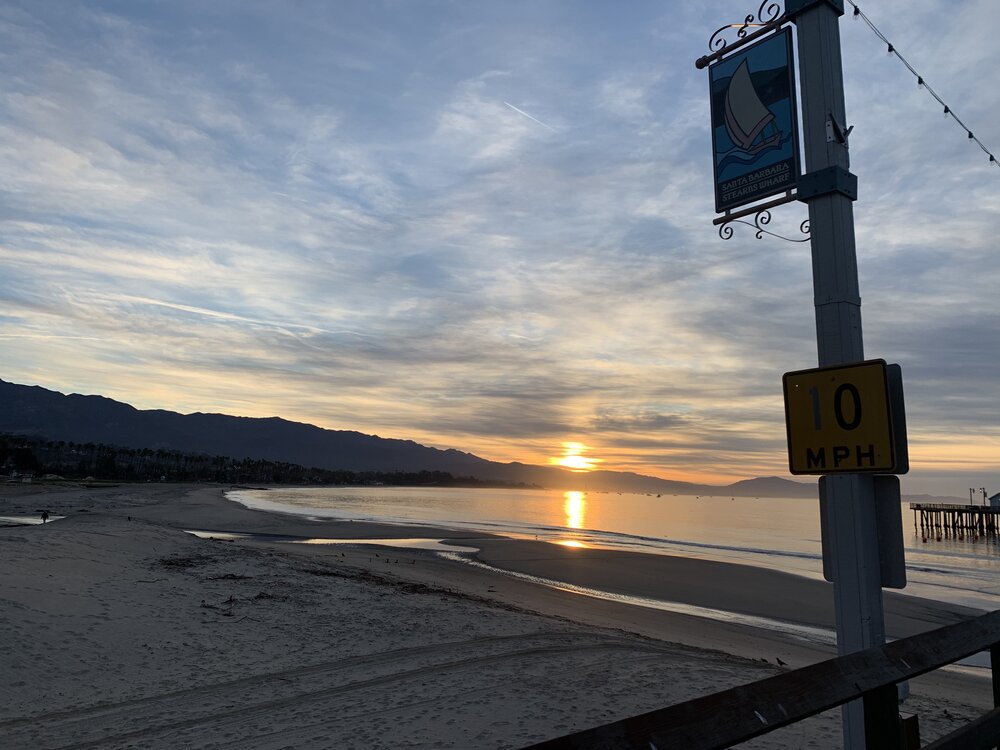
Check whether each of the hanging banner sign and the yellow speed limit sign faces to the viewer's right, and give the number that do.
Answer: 0

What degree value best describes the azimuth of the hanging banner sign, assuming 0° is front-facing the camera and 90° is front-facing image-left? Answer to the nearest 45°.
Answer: approximately 45°

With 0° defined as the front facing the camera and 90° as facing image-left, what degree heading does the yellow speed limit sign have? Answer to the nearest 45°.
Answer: approximately 45°
